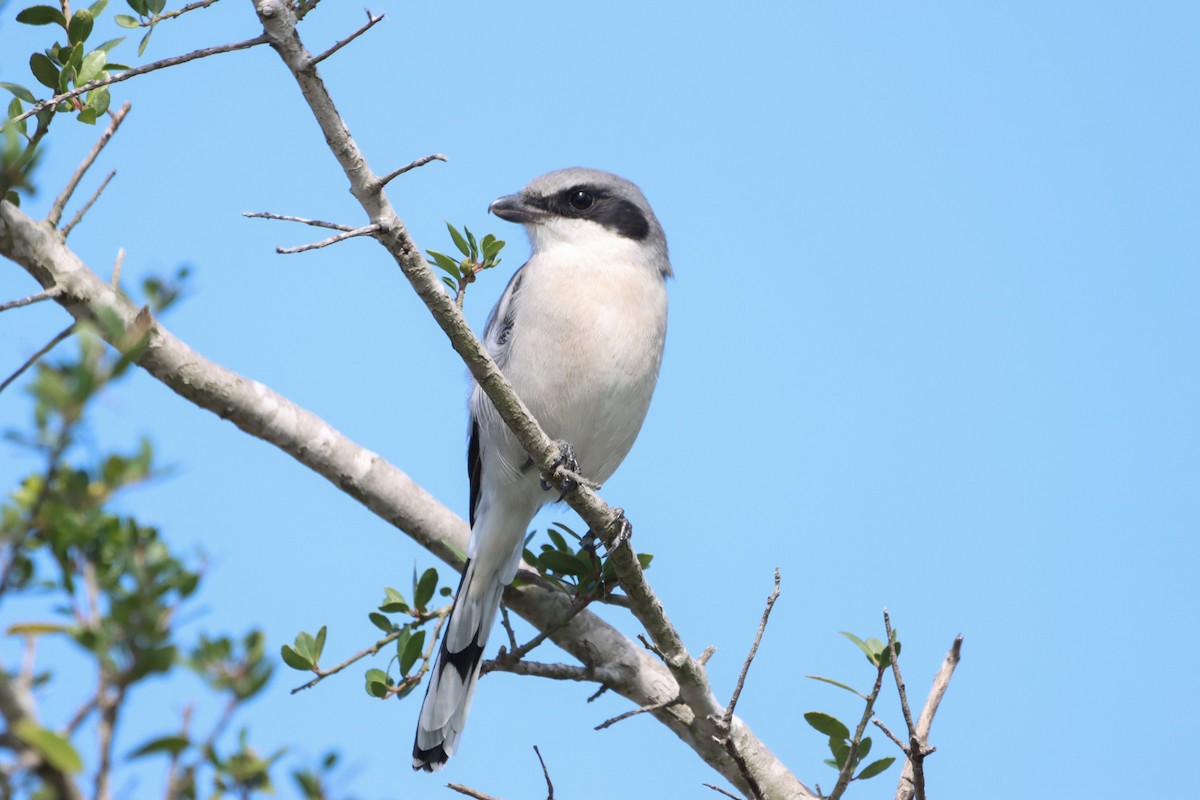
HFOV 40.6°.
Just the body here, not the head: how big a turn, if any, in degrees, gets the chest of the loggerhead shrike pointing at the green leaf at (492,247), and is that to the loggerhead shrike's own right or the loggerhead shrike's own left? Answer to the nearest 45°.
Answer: approximately 45° to the loggerhead shrike's own right

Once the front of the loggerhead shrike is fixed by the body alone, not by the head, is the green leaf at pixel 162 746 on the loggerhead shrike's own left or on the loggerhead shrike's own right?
on the loggerhead shrike's own right

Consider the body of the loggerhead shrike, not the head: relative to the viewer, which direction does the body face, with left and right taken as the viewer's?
facing the viewer and to the right of the viewer

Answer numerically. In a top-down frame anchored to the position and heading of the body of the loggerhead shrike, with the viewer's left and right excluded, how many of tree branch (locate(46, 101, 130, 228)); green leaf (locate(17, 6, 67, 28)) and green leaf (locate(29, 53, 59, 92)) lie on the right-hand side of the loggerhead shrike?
3

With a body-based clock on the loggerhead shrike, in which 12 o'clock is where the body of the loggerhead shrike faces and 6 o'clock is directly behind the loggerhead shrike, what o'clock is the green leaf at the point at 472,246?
The green leaf is roughly at 2 o'clock from the loggerhead shrike.

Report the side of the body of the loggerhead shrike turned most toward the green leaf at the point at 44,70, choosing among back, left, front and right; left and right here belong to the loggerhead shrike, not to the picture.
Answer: right
